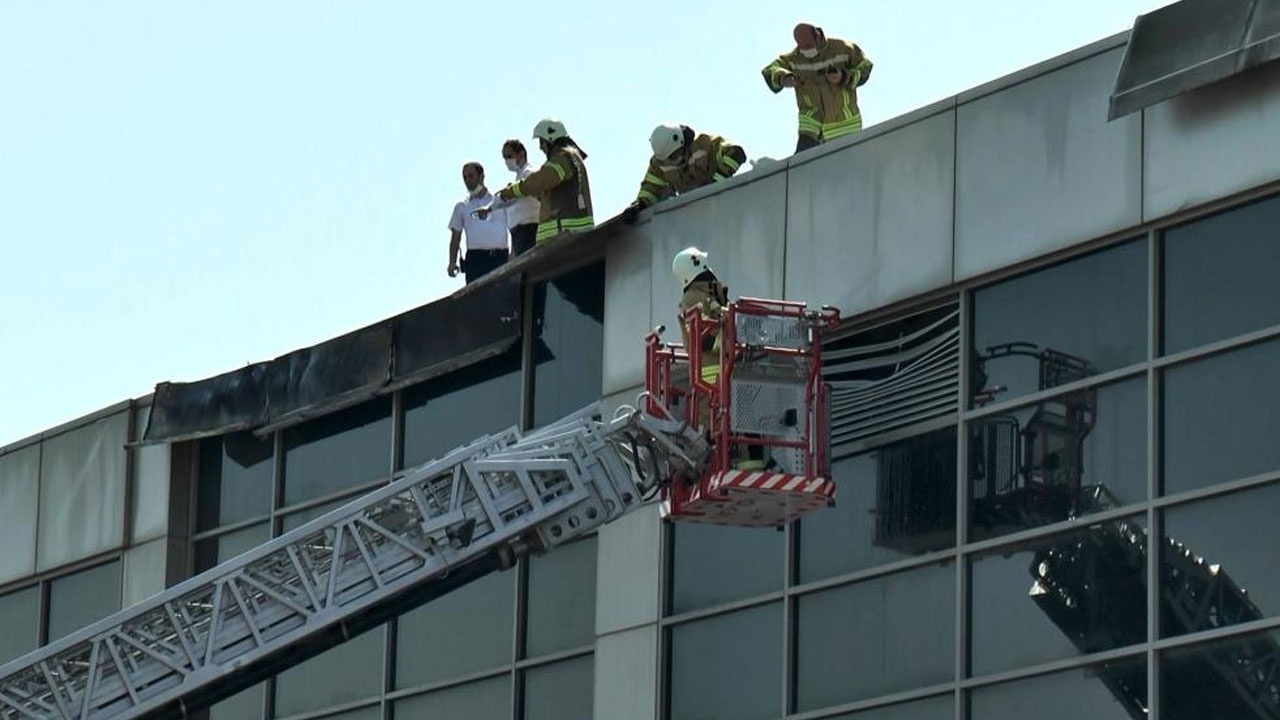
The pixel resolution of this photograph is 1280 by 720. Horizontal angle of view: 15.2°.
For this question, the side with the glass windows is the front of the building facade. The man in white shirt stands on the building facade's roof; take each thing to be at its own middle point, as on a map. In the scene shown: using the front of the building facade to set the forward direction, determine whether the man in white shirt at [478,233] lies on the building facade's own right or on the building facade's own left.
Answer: on the building facade's own right

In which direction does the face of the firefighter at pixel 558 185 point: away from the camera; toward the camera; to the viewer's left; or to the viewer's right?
to the viewer's left

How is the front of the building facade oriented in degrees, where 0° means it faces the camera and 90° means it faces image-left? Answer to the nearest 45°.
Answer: approximately 45°
